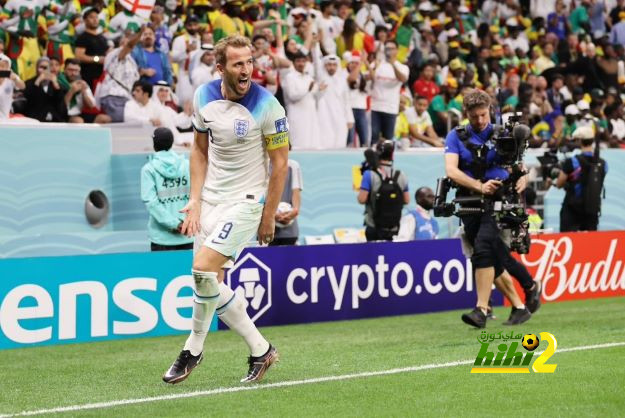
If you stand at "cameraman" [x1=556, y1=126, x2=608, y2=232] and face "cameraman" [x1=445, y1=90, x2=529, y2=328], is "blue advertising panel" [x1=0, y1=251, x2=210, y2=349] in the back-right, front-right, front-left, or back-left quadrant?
front-right

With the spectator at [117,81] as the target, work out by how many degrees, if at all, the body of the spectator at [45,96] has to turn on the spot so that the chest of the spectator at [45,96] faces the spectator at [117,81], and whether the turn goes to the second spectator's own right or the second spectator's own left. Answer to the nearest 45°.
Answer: approximately 90° to the second spectator's own left

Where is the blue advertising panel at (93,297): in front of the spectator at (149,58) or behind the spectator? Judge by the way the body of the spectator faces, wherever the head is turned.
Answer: in front

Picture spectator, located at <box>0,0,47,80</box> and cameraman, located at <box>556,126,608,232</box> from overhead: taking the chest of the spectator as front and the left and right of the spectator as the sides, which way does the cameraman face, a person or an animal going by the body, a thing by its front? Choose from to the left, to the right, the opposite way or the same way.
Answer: the opposite way

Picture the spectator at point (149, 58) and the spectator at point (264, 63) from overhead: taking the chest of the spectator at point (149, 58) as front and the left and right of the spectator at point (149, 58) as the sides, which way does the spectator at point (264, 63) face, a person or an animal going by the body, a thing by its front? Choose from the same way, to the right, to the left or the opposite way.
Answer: the same way

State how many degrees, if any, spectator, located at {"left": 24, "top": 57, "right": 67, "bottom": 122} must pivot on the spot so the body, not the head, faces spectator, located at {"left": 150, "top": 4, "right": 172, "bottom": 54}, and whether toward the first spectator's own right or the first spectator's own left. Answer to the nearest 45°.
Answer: approximately 135° to the first spectator's own left

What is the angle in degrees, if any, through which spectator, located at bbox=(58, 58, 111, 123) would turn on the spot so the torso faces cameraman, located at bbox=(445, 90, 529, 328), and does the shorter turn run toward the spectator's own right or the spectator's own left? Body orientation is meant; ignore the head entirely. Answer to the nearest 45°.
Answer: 0° — they already face them

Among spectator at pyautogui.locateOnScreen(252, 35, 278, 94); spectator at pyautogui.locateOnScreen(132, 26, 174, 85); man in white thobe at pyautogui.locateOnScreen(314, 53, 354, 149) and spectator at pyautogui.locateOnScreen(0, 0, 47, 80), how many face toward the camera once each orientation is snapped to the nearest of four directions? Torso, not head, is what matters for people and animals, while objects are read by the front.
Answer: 4

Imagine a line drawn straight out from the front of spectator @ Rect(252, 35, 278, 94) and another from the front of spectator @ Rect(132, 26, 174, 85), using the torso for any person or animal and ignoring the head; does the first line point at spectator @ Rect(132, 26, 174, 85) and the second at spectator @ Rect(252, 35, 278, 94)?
no

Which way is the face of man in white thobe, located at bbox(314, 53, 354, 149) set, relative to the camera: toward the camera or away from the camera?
toward the camera

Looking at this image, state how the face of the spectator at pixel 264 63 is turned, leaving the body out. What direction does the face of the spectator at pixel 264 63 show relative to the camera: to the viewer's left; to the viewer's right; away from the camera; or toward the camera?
toward the camera

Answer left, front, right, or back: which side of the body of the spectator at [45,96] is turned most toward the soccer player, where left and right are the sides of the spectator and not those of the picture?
front

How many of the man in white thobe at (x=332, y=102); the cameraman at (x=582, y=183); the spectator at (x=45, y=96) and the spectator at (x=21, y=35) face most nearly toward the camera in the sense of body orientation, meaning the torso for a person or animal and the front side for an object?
3

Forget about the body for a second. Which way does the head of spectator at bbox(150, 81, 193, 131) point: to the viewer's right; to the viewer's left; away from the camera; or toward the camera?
toward the camera

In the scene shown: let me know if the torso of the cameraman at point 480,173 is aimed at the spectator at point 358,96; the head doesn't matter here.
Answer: no

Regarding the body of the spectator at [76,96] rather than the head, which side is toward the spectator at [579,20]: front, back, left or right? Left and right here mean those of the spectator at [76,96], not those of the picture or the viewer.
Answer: left

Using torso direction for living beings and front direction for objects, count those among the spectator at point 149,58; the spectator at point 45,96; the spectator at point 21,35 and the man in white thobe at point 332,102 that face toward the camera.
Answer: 4

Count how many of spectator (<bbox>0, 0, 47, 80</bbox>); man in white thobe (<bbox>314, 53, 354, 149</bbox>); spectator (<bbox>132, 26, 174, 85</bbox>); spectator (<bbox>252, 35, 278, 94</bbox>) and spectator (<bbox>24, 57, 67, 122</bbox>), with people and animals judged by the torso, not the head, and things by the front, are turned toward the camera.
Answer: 5

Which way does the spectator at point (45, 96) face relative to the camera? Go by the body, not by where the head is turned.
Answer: toward the camera

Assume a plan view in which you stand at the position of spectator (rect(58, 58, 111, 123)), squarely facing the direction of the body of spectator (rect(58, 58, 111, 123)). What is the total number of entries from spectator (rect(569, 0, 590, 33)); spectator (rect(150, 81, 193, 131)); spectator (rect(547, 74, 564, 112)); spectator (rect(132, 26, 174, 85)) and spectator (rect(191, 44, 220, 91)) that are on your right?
0
